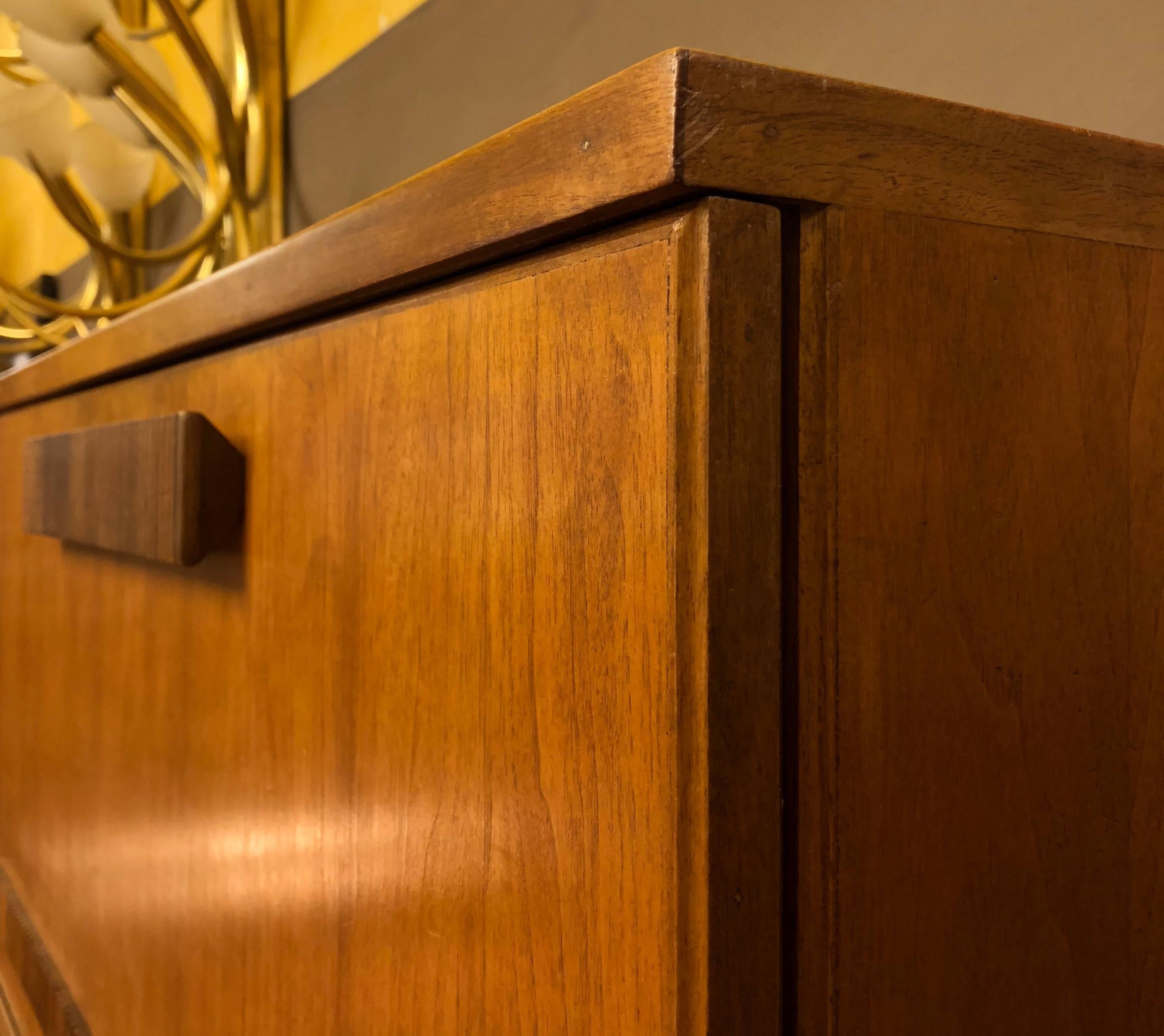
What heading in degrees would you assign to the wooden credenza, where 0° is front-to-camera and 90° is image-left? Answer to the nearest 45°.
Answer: approximately 45°
